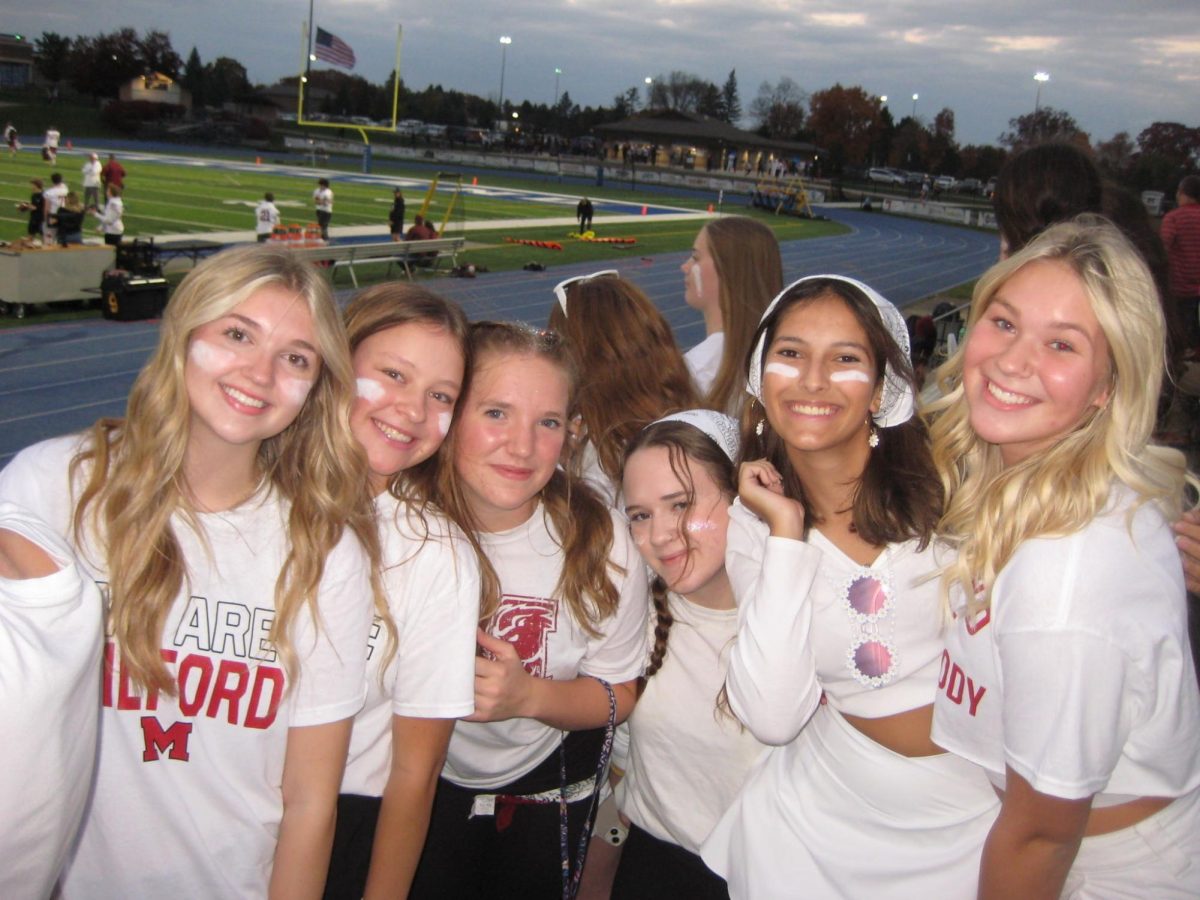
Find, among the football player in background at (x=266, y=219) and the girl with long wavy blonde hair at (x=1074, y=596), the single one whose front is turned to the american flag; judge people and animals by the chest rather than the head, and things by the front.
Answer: the football player in background

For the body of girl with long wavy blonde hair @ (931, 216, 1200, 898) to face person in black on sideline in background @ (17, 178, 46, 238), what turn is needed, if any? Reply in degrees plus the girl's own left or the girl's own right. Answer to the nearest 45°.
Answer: approximately 90° to the girl's own right

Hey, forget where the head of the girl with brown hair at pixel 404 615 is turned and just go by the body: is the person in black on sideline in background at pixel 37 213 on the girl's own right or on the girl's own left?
on the girl's own right

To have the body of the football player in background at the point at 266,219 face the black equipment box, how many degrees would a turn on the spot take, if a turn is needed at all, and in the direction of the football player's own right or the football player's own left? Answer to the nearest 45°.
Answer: approximately 180°

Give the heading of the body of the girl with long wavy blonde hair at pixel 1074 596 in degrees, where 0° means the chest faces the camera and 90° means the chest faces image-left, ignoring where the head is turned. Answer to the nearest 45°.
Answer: approximately 45°

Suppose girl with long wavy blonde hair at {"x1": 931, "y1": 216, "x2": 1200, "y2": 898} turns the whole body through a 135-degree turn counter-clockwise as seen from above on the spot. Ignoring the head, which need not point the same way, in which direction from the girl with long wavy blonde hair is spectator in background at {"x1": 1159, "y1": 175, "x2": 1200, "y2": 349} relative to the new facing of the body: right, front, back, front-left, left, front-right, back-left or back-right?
left

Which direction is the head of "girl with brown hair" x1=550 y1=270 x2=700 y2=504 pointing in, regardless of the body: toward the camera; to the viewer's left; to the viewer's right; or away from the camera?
away from the camera

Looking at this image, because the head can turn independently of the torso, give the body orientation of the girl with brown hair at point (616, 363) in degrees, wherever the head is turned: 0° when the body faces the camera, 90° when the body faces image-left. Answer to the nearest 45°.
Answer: approximately 135°

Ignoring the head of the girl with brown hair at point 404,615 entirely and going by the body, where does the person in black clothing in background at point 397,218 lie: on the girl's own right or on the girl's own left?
on the girl's own right

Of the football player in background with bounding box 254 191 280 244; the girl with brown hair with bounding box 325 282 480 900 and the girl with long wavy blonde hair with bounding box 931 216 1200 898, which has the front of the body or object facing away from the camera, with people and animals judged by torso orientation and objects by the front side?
the football player in background
